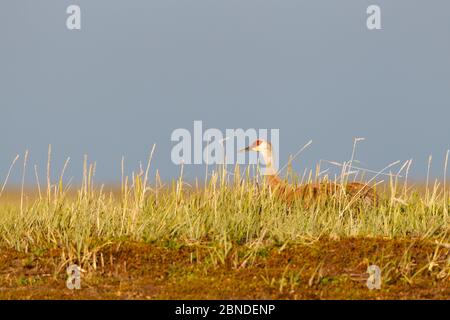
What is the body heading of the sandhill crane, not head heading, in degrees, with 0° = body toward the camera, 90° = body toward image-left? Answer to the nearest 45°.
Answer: approximately 90°
